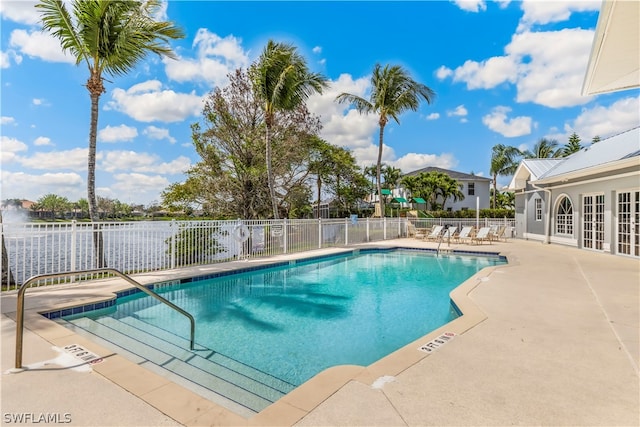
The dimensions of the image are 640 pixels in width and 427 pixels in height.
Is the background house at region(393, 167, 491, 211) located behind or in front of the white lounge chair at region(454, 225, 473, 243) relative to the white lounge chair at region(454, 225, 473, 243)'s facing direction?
behind

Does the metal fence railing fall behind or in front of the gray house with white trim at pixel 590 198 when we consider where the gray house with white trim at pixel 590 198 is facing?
in front

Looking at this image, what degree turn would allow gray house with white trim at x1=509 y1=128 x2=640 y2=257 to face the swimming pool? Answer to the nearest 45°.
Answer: approximately 45° to its left

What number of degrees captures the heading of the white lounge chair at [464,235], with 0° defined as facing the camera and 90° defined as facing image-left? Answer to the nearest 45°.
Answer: approximately 45°

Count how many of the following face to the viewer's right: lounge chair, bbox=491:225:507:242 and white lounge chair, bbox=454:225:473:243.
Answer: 0

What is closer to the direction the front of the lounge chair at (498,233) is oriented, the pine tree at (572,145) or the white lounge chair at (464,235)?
the white lounge chair

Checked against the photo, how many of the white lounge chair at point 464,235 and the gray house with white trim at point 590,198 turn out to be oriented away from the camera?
0

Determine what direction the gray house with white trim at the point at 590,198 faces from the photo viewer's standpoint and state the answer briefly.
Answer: facing the viewer and to the left of the viewer

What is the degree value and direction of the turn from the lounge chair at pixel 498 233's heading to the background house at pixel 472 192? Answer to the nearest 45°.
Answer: approximately 135° to its right

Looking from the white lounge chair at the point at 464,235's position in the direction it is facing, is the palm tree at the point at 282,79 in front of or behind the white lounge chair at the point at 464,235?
in front

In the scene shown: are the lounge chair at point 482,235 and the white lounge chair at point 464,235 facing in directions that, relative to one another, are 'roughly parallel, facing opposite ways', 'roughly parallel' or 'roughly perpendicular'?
roughly parallel

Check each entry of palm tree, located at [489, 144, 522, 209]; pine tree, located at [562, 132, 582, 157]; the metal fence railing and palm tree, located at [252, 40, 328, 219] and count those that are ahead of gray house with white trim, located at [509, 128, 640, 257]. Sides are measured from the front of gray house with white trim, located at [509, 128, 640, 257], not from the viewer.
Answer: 2
